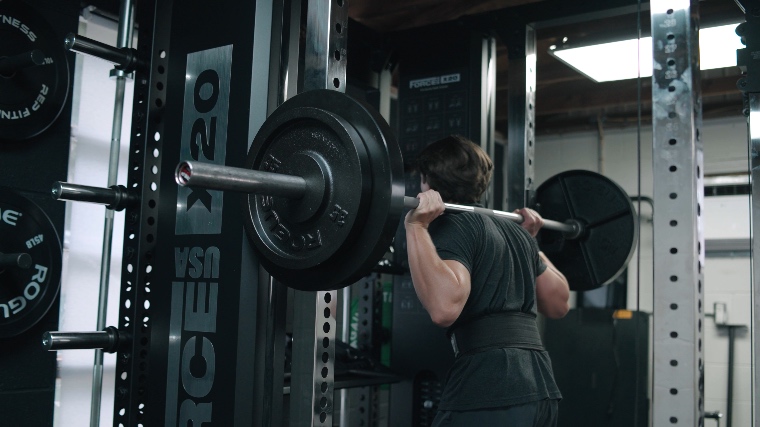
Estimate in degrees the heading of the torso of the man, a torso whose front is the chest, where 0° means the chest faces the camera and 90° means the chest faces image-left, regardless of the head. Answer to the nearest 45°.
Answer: approximately 135°

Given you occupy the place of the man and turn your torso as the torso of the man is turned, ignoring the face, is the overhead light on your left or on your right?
on your right
